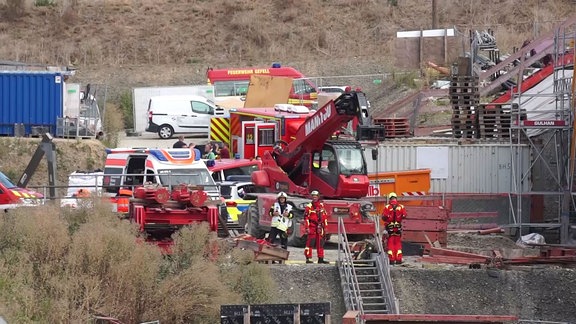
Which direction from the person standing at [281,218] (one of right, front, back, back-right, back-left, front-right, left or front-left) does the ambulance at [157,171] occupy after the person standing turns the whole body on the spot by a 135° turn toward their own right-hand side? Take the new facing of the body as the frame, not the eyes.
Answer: front

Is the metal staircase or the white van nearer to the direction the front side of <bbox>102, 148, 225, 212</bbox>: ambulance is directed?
the metal staircase

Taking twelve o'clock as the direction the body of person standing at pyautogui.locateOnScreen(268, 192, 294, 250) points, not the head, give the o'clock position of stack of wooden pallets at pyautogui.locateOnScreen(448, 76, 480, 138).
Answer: The stack of wooden pallets is roughly at 7 o'clock from the person standing.

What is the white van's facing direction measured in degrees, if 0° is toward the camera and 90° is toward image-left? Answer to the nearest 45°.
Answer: approximately 270°

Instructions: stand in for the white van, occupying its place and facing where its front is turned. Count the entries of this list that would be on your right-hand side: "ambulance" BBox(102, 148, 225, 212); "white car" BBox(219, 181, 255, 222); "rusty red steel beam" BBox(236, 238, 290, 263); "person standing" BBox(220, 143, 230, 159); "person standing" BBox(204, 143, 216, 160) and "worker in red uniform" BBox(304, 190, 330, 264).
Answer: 6

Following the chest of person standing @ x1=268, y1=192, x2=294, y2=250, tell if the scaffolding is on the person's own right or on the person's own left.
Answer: on the person's own left

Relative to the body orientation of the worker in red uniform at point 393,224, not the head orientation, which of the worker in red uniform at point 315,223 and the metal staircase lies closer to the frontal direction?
the metal staircase

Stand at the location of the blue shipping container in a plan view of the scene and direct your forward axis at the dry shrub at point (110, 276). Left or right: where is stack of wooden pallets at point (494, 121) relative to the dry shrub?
left

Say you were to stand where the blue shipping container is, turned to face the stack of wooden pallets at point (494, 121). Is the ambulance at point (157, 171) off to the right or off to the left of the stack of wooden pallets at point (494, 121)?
right

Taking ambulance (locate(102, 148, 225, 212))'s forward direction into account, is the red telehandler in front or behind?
in front
